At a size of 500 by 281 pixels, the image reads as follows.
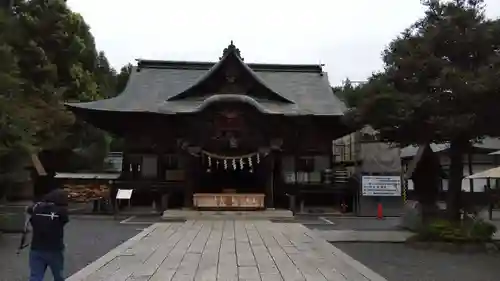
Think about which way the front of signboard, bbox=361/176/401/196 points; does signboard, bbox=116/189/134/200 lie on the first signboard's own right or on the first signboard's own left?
on the first signboard's own right

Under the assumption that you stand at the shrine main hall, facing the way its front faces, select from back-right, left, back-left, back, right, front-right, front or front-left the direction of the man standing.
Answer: front

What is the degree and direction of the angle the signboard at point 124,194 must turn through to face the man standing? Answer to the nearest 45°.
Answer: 0° — it already faces them

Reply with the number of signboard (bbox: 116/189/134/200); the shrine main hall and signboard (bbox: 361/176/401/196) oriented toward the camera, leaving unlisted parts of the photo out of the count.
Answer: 3

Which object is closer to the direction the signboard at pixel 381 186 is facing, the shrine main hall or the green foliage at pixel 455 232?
the green foliage

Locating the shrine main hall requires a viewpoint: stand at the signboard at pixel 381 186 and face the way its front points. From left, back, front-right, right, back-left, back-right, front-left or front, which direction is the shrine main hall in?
right

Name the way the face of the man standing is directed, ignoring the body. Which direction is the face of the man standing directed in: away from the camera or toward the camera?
away from the camera

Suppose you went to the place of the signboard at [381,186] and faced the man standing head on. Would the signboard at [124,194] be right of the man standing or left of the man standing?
right

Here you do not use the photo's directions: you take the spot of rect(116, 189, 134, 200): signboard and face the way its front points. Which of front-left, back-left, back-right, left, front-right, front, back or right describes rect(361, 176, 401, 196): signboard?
left

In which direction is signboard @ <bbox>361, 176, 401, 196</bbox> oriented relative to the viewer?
toward the camera

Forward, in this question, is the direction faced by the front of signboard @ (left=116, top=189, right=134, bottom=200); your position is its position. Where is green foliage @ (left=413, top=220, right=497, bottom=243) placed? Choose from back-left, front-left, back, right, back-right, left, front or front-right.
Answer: front-left

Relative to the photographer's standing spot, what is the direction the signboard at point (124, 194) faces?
facing the viewer

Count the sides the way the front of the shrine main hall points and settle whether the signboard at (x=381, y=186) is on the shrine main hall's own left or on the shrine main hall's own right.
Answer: on the shrine main hall's own left

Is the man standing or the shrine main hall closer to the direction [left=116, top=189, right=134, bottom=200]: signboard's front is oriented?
the man standing

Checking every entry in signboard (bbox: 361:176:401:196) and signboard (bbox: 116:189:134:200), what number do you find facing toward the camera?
2
